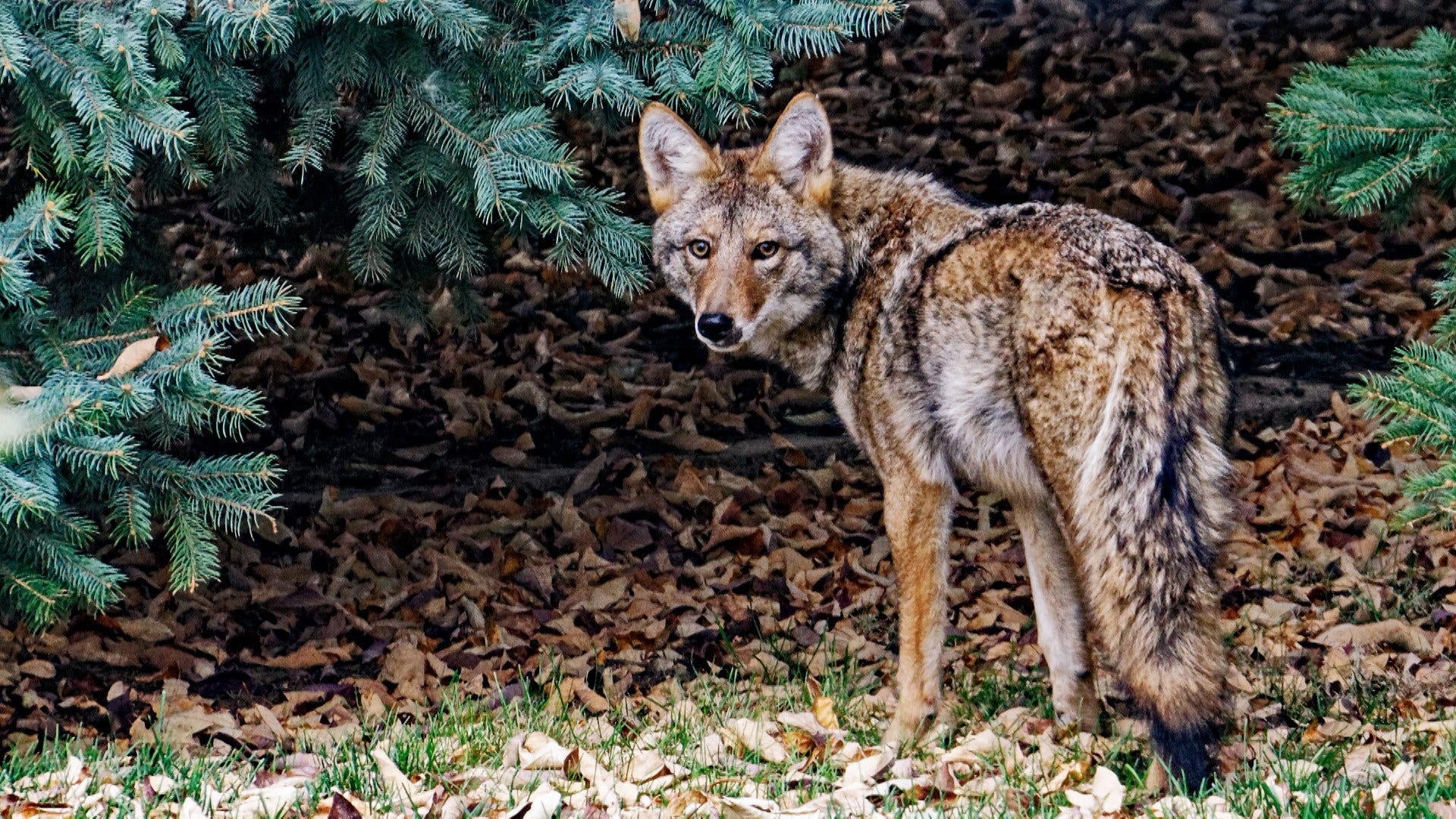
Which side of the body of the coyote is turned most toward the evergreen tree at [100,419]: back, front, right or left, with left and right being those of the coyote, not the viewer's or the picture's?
left

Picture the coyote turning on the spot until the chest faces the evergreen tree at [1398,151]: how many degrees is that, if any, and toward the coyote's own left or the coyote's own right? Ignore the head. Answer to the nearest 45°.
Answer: approximately 135° to the coyote's own right

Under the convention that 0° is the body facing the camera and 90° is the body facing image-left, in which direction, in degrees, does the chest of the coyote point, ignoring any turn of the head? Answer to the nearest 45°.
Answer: approximately 135°

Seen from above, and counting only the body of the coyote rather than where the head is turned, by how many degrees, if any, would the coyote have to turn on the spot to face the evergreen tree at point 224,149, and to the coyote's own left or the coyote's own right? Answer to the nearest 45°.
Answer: approximately 45° to the coyote's own left
